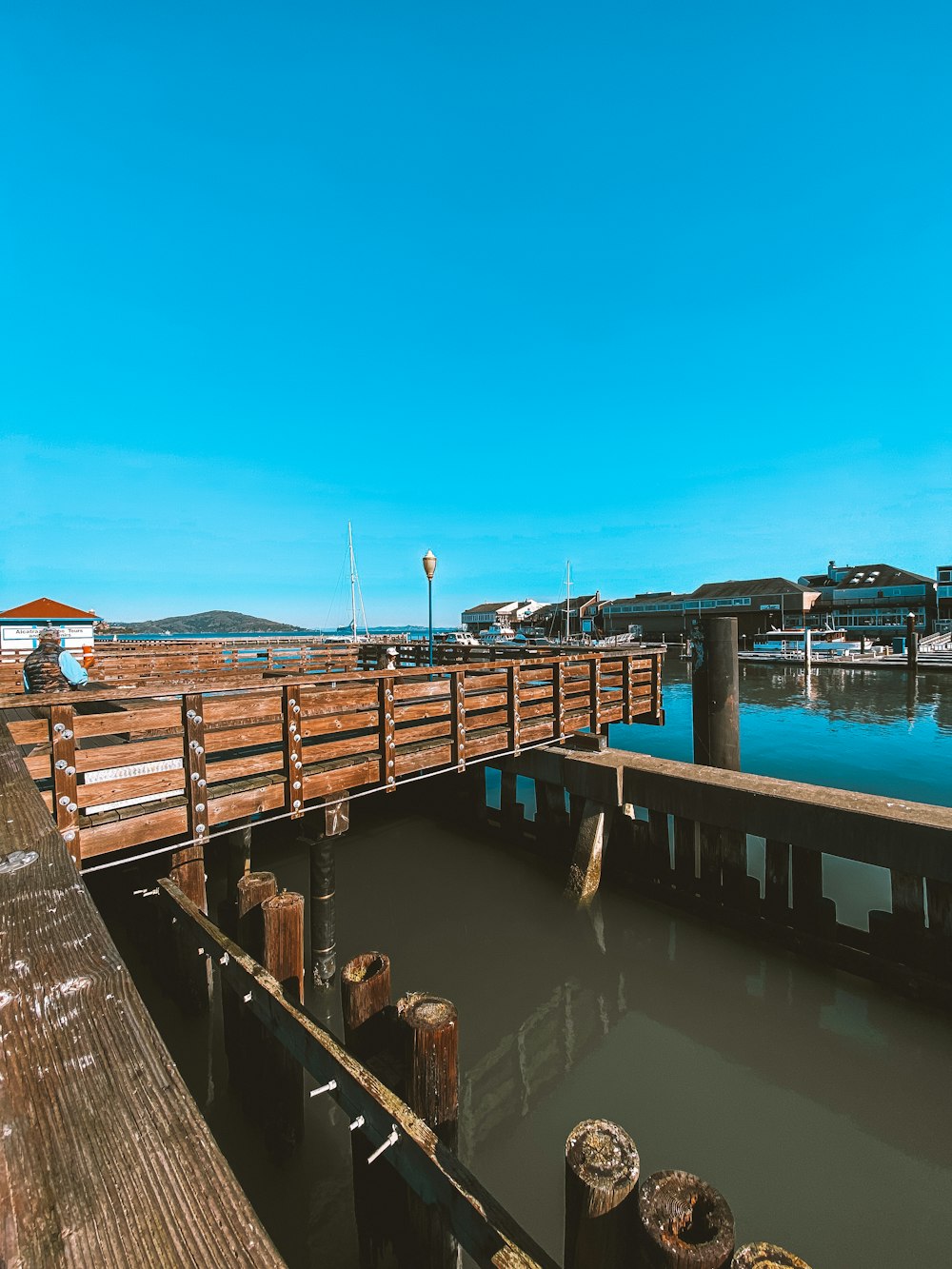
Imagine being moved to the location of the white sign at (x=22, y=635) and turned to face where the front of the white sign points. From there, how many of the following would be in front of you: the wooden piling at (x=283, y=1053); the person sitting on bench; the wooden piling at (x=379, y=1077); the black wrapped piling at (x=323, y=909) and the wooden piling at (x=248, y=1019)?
5

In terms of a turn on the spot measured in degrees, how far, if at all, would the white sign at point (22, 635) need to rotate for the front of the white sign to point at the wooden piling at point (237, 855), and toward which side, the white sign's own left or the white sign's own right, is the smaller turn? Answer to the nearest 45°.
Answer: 0° — it already faces it

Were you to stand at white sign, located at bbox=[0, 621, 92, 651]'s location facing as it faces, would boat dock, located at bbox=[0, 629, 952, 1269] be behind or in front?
in front

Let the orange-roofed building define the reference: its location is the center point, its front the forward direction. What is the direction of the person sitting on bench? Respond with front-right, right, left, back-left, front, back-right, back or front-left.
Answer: front

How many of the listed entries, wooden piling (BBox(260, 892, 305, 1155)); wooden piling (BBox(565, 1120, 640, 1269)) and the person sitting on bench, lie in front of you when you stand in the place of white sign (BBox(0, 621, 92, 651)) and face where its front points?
3

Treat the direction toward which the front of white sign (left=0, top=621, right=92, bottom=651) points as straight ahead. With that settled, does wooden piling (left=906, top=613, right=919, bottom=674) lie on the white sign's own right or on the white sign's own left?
on the white sign's own left

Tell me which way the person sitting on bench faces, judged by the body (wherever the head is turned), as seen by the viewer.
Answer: away from the camera

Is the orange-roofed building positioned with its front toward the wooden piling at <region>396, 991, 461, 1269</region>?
yes

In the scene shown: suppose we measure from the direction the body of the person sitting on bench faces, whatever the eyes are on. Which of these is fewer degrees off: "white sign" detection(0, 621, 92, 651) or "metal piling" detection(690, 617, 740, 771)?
the white sign

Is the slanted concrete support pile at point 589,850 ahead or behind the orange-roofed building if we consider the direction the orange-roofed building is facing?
ahead

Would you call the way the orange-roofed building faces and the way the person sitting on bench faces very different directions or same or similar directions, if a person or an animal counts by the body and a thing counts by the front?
very different directions

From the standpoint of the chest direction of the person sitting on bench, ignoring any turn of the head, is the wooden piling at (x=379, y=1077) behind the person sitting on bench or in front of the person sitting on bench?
behind

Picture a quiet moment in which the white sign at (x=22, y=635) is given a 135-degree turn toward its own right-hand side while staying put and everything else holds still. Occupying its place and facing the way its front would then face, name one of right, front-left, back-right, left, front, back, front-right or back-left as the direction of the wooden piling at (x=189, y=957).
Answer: back-left

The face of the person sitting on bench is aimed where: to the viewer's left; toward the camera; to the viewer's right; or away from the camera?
away from the camera

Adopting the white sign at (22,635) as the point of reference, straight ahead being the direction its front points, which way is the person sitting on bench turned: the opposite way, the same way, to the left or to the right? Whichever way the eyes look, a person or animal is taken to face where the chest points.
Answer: the opposite way

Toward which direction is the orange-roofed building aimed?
toward the camera

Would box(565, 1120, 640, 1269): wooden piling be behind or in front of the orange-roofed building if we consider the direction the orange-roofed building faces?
in front

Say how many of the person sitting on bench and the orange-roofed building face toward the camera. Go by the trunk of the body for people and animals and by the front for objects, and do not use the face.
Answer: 1
